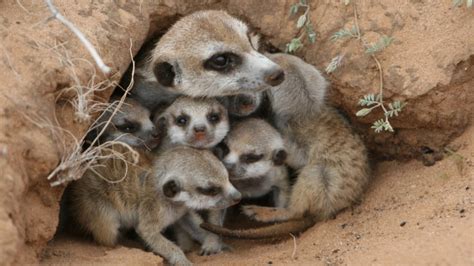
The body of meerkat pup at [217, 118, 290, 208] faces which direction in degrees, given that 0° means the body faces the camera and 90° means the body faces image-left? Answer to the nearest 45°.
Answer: approximately 45°
